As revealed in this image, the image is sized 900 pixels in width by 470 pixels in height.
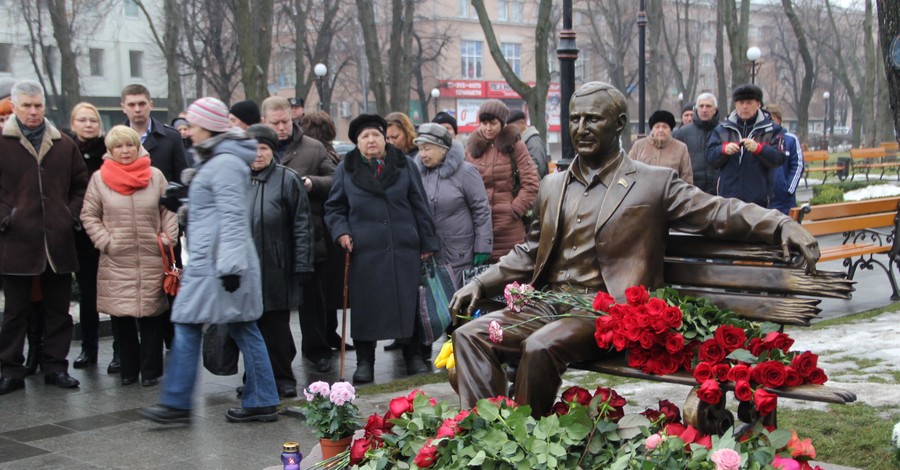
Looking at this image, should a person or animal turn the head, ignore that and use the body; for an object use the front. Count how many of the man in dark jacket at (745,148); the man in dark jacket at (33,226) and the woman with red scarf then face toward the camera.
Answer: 3

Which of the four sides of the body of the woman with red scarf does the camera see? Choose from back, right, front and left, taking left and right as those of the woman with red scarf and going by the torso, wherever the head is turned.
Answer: front

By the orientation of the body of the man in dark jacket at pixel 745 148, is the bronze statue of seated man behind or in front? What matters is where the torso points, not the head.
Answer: in front

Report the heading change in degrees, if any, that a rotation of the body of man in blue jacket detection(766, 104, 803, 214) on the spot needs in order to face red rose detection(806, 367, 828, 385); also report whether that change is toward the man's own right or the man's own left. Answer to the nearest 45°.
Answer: approximately 45° to the man's own left

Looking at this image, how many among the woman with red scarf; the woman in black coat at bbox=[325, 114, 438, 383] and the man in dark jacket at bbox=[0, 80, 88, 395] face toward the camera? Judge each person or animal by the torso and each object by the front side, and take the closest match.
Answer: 3

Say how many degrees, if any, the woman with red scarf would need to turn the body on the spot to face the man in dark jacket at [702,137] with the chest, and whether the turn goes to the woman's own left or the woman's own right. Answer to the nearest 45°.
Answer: approximately 90° to the woman's own left

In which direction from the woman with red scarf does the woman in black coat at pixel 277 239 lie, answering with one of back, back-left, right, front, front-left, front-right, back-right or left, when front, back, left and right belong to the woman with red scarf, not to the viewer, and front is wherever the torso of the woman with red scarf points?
front-left

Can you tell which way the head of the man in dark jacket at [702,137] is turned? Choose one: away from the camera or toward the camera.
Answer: toward the camera

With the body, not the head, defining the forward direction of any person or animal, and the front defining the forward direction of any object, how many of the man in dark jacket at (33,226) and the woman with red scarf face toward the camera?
2

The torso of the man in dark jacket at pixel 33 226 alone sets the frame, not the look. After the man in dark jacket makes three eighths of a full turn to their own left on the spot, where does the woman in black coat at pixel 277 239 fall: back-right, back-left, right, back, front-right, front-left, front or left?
right

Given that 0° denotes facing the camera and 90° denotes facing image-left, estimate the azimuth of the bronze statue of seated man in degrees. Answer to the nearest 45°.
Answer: approximately 45°

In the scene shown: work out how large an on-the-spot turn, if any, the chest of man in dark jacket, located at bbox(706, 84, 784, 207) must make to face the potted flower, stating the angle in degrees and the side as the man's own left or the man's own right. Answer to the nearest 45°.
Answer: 0° — they already face it

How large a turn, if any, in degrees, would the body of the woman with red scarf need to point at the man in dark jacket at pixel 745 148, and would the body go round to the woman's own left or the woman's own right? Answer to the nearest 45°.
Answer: approximately 90° to the woman's own left

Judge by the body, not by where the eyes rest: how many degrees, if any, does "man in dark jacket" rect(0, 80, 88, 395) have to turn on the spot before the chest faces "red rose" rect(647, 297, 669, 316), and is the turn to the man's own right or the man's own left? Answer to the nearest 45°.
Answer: approximately 45° to the man's own left
